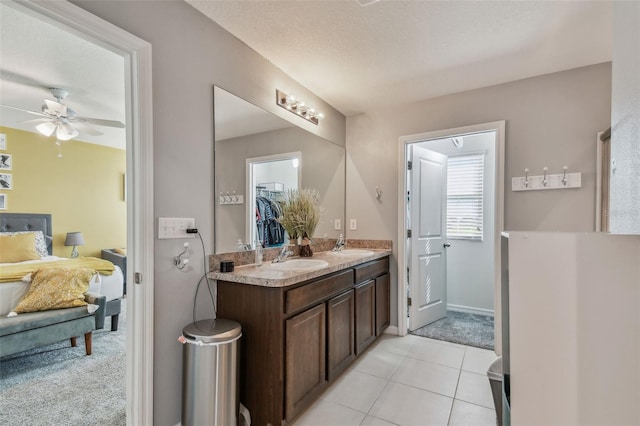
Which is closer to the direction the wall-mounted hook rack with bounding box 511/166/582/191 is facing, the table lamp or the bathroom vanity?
the bathroom vanity

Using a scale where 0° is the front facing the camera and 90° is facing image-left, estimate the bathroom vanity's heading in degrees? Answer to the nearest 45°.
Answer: approximately 315°

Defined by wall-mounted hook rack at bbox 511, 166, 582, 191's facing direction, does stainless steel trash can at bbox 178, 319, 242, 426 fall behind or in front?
in front

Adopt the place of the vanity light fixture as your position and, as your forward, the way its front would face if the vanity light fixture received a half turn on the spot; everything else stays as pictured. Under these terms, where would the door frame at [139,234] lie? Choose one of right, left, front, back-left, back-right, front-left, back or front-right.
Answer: left

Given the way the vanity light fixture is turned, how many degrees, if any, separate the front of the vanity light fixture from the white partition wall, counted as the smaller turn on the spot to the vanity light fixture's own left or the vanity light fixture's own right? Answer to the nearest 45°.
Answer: approximately 45° to the vanity light fixture's own right

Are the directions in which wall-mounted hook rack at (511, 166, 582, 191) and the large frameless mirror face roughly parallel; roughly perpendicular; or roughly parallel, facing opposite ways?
roughly perpendicular

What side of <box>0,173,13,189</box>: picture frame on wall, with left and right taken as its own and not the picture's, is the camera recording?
front

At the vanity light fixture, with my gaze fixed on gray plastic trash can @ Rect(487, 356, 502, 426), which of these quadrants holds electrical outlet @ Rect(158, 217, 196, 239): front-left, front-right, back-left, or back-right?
front-right

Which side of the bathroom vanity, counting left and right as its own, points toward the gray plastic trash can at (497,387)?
front

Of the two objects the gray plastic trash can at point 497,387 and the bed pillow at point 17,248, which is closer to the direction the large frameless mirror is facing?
the gray plastic trash can

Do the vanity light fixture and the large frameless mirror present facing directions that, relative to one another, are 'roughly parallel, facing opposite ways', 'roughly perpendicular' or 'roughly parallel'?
roughly parallel

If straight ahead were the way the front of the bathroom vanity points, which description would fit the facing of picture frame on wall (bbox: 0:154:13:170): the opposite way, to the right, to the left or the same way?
the same way

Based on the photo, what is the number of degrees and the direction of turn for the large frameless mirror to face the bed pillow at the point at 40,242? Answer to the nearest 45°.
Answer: approximately 180°

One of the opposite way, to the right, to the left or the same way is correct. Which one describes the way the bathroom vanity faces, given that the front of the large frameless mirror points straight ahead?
the same way

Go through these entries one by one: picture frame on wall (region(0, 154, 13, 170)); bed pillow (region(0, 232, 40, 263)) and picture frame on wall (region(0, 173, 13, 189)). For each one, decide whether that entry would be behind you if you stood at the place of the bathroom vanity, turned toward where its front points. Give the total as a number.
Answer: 3

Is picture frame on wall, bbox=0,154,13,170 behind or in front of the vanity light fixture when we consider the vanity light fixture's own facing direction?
behind

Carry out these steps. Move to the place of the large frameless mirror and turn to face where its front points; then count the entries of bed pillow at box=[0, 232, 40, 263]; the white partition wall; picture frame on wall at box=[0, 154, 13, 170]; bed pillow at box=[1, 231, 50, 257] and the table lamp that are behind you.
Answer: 4

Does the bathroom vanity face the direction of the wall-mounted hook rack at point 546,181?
no

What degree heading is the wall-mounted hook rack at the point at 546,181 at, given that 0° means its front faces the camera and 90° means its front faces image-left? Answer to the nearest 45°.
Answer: approximately 0°

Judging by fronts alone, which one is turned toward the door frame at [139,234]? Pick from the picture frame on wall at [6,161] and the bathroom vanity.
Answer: the picture frame on wall
